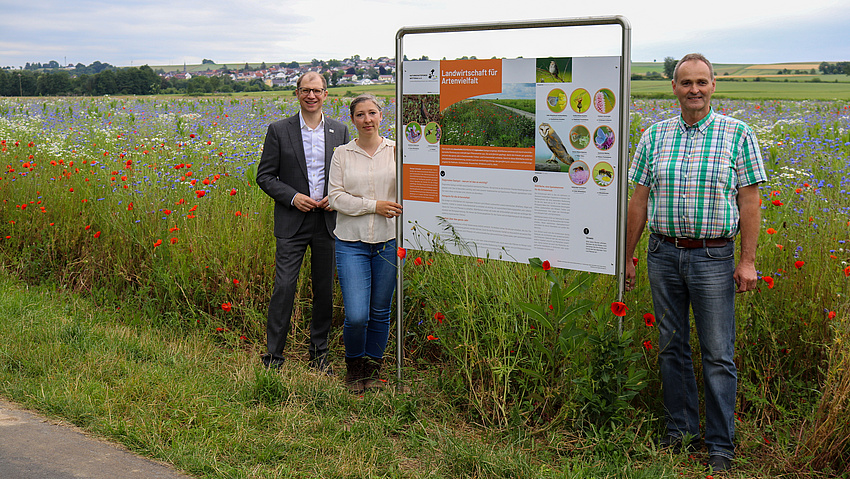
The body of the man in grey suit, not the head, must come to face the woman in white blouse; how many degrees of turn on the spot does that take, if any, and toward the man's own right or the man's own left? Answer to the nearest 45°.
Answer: approximately 45° to the man's own left

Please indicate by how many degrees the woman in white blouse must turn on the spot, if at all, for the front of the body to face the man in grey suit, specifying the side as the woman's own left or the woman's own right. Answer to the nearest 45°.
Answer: approximately 135° to the woman's own right

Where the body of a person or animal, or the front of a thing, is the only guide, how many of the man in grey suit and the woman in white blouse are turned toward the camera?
2

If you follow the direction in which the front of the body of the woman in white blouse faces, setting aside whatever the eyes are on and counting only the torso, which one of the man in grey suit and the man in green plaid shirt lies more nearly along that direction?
the man in green plaid shirt

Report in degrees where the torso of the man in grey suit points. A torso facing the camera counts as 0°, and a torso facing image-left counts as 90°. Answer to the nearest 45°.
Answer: approximately 0°

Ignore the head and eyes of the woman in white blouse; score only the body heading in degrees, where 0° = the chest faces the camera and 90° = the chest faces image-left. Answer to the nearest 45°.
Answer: approximately 0°
